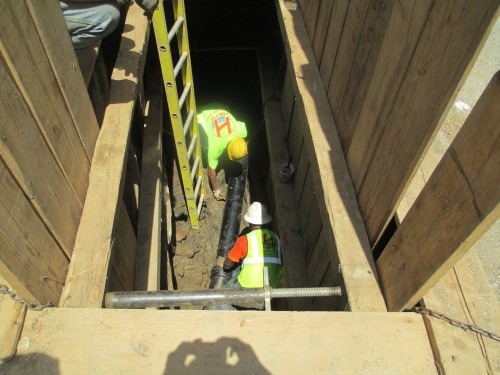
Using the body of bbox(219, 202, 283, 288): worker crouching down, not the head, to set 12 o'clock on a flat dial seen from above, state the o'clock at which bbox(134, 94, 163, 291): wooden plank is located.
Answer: The wooden plank is roughly at 10 o'clock from the worker crouching down.

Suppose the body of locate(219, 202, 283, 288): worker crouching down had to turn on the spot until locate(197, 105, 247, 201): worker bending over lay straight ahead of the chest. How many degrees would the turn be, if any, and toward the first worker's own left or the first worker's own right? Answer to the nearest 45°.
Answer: approximately 45° to the first worker's own right

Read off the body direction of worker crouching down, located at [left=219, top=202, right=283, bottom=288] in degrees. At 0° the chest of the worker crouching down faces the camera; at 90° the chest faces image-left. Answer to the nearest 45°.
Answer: approximately 135°

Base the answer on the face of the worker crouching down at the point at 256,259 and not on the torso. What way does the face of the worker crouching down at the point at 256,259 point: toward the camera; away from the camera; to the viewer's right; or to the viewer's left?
away from the camera
